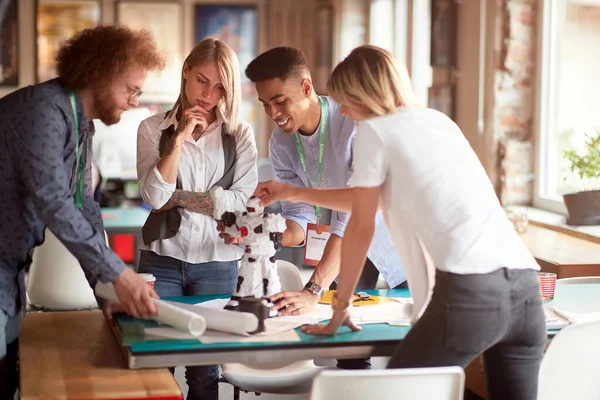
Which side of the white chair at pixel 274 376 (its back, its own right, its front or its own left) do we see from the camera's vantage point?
front

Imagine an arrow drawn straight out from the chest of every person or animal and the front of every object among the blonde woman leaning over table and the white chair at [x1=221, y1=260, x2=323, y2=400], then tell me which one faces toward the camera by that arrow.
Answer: the white chair

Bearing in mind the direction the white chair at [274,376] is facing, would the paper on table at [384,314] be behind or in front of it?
in front

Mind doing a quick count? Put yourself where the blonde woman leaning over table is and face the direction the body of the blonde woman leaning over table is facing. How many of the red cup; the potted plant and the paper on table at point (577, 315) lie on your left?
0

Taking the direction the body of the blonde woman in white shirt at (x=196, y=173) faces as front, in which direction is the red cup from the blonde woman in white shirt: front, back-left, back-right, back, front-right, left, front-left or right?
left

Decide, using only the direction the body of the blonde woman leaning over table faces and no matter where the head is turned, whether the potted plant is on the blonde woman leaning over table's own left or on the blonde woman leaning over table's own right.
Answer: on the blonde woman leaning over table's own right

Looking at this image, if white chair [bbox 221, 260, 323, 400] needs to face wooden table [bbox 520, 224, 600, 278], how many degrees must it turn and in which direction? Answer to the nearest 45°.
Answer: approximately 135° to its left

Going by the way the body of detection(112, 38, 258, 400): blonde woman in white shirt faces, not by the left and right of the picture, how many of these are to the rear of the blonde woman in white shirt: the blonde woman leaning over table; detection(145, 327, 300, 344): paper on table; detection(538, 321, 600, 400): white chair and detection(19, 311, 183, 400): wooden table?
0

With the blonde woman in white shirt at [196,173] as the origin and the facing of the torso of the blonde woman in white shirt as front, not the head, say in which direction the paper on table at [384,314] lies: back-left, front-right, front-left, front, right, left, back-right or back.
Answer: front-left

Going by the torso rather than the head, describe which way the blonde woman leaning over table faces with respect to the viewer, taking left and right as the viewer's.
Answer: facing away from the viewer and to the left of the viewer

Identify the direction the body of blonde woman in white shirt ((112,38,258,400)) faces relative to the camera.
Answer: toward the camera

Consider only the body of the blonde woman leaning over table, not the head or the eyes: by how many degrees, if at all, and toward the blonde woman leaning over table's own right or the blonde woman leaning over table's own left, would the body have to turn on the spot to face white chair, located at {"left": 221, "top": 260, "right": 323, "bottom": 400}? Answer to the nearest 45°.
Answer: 0° — they already face it

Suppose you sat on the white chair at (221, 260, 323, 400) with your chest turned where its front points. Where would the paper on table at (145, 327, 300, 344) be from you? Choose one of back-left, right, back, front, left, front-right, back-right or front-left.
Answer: front

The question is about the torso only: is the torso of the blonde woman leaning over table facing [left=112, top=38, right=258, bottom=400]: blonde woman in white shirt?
yes

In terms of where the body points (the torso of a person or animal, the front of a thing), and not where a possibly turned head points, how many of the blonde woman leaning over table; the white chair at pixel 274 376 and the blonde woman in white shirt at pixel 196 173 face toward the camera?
2

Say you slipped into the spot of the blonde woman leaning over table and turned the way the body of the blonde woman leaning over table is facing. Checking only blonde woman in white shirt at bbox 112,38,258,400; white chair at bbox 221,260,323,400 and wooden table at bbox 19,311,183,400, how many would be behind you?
0

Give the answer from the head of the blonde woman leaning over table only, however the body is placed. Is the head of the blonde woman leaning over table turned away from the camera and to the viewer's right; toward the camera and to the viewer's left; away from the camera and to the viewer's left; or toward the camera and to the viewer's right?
away from the camera and to the viewer's left
